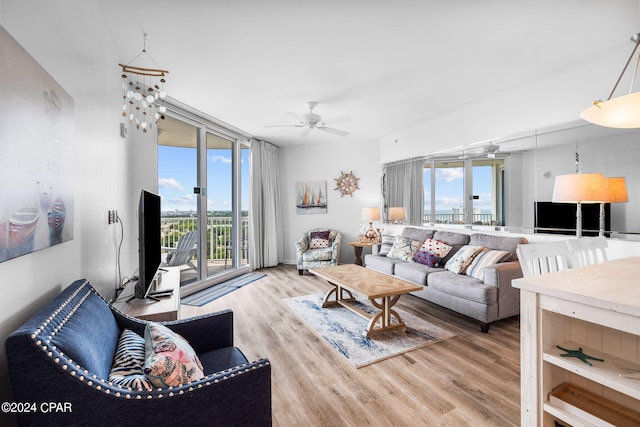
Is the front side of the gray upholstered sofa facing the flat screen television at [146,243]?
yes

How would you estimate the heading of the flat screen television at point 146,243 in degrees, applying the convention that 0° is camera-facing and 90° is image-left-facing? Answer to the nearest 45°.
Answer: approximately 270°

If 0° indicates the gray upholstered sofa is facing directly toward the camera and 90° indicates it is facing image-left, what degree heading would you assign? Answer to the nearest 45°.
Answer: approximately 45°

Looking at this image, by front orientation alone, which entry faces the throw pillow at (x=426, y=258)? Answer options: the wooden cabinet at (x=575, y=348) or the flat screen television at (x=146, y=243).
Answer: the flat screen television

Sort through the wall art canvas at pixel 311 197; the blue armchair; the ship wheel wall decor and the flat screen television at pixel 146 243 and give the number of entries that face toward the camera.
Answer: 2

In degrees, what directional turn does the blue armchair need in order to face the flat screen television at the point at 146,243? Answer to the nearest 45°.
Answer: approximately 90° to its left

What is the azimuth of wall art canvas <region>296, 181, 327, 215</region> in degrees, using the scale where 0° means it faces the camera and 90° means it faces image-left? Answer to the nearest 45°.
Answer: approximately 0°

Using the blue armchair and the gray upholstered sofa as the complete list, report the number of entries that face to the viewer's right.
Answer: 1

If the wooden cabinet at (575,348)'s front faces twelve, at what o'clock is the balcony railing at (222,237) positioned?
The balcony railing is roughly at 2 o'clock from the wooden cabinet.

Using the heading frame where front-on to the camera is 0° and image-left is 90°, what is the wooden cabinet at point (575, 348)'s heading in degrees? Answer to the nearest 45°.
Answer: approximately 45°

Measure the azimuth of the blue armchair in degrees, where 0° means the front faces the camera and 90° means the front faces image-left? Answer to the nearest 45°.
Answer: approximately 270°
